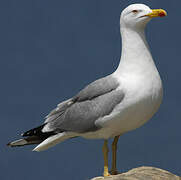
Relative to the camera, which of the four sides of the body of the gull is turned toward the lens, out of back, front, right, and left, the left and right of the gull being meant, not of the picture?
right
